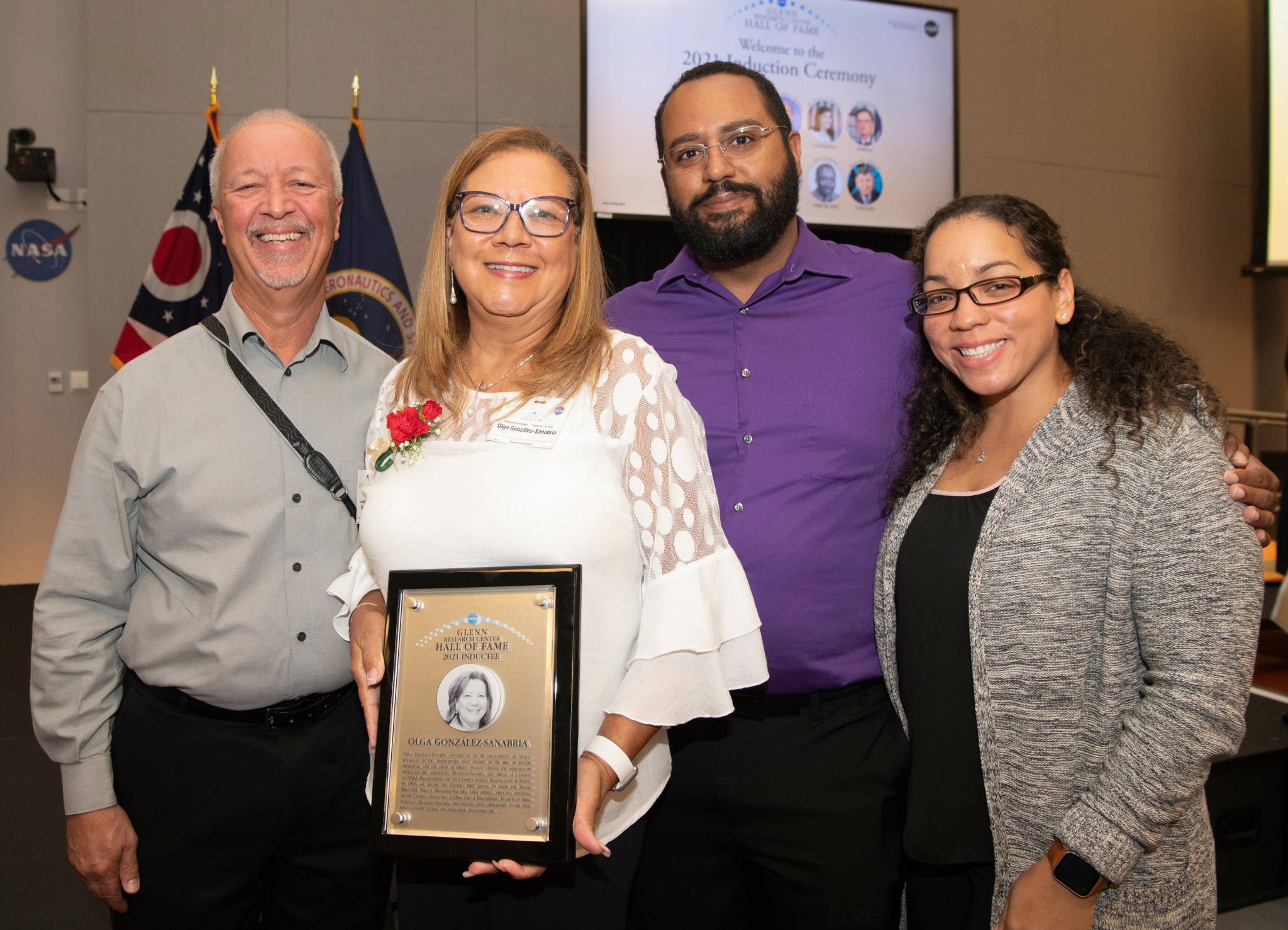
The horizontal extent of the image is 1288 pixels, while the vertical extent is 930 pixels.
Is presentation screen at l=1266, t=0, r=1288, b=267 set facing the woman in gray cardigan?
yes

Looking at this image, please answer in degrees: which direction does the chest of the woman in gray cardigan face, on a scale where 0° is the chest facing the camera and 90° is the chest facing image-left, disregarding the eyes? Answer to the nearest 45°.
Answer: approximately 45°

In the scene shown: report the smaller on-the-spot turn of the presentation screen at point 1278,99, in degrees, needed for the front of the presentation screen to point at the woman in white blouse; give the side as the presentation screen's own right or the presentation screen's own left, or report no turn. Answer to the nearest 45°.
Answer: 0° — it already faces them

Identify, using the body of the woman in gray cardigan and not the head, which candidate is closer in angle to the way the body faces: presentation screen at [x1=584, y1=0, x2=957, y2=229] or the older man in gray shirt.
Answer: the older man in gray shirt

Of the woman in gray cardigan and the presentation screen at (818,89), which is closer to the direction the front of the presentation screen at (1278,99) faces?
the woman in gray cardigan
